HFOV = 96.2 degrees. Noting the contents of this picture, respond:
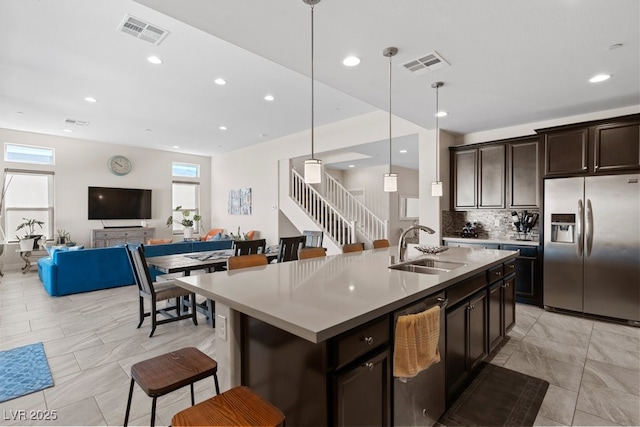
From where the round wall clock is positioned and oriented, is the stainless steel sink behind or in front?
in front

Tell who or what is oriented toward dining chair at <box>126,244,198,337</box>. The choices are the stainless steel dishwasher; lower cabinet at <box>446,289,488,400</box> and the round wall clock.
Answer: the round wall clock

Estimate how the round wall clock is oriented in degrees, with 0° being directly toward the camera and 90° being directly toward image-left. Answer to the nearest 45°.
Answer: approximately 0°

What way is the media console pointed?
toward the camera

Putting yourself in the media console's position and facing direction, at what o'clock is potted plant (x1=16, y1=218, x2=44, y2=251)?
The potted plant is roughly at 3 o'clock from the media console.

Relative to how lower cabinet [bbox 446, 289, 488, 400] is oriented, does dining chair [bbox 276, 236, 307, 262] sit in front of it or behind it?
behind

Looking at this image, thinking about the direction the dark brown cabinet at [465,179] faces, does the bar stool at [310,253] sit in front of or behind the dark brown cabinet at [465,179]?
in front

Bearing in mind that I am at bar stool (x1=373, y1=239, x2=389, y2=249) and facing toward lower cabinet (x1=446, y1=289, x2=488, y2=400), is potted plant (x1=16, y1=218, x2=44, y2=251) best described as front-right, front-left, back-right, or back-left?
back-right

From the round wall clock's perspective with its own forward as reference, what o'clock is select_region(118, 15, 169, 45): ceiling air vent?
The ceiling air vent is roughly at 12 o'clock from the round wall clock.

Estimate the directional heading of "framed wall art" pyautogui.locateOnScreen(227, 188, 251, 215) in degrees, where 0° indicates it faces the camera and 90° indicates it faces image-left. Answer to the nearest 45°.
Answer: approximately 45°

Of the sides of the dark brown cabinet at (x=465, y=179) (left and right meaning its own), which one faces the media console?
right
